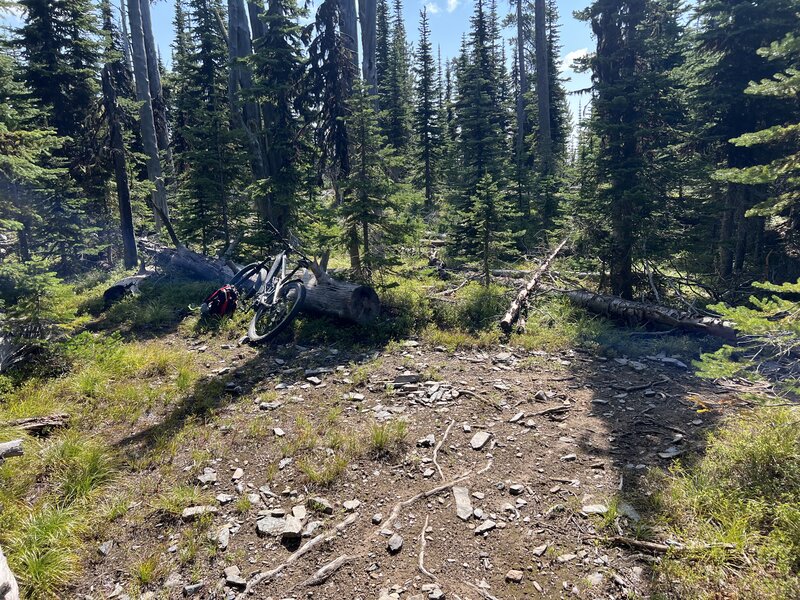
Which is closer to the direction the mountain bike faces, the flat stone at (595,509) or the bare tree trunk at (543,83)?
the flat stone

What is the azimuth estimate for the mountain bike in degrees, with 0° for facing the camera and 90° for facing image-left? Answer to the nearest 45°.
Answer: approximately 315°

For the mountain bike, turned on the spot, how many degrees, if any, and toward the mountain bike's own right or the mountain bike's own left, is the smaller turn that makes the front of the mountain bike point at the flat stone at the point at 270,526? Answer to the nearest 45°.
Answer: approximately 45° to the mountain bike's own right

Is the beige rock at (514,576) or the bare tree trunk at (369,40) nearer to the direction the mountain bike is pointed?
the beige rock

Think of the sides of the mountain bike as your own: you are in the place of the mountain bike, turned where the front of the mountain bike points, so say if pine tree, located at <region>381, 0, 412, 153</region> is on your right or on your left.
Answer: on your left

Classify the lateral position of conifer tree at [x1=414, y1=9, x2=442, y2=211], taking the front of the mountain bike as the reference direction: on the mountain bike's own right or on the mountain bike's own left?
on the mountain bike's own left

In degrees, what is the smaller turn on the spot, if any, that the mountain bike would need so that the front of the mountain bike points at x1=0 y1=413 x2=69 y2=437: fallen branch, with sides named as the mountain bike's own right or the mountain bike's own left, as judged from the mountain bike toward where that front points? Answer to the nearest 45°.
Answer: approximately 90° to the mountain bike's own right

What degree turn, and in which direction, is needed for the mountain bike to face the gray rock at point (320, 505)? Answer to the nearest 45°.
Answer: approximately 45° to its right

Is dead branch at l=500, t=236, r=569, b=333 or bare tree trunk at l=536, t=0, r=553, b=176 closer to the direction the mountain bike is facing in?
the dead branch

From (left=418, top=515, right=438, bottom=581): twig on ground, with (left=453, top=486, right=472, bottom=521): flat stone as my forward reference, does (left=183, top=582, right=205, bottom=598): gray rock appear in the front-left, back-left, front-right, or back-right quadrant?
back-left

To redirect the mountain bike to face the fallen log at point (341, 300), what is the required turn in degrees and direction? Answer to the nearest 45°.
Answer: approximately 45° to its left
